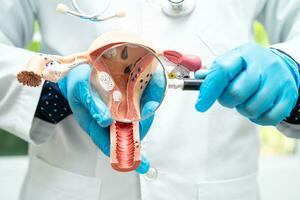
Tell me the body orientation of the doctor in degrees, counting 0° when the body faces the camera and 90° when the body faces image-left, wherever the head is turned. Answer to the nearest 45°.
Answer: approximately 0°
